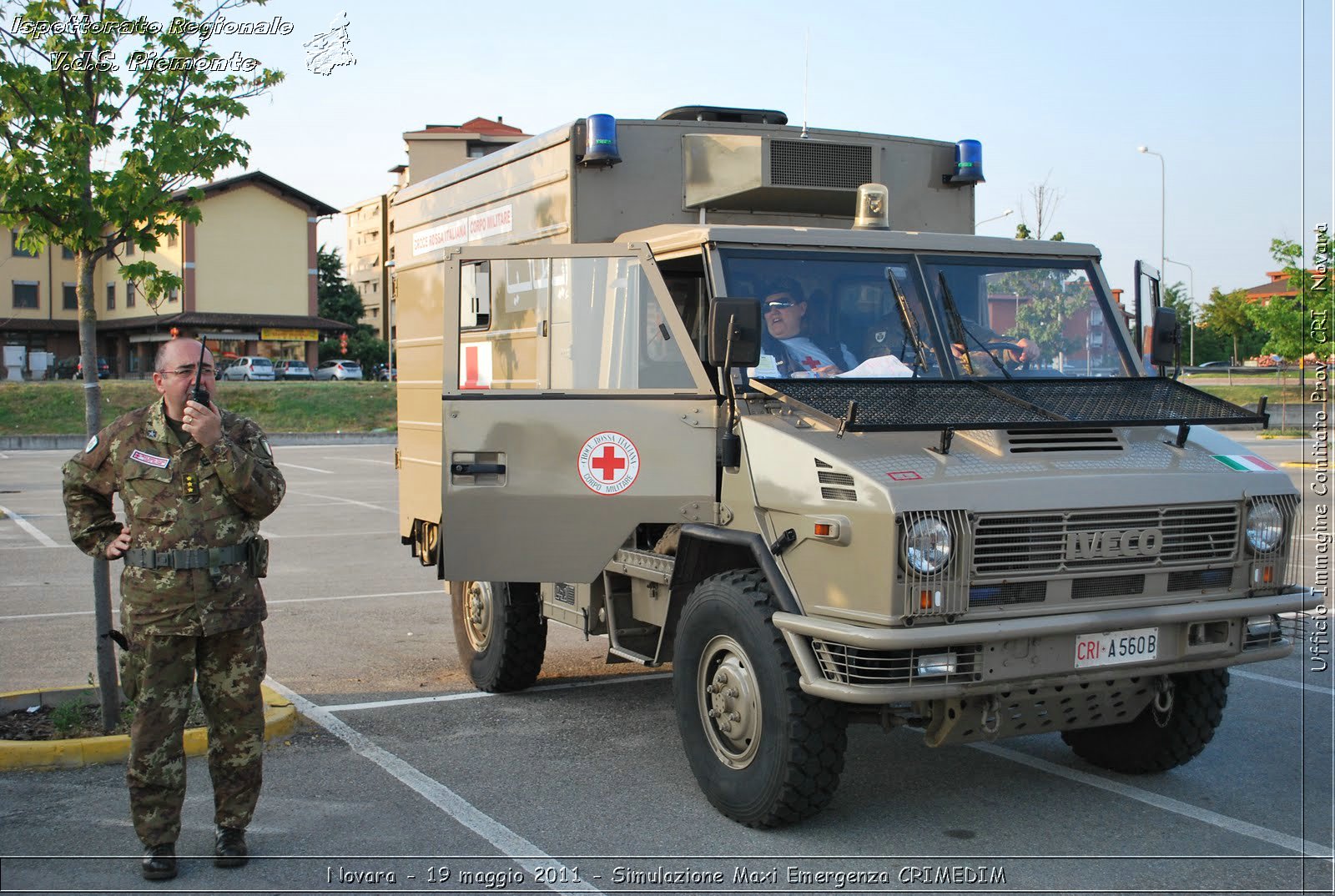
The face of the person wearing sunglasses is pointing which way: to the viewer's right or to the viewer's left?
to the viewer's left

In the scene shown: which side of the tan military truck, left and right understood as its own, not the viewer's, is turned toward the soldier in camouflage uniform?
right

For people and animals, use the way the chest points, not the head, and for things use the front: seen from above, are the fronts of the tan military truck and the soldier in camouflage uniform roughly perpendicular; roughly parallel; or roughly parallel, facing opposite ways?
roughly parallel

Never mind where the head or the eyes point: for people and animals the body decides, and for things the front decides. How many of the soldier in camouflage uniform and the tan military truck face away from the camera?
0

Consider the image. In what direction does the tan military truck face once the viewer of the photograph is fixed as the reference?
facing the viewer and to the right of the viewer

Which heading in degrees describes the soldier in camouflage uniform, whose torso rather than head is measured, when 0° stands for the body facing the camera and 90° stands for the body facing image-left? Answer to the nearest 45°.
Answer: approximately 0°

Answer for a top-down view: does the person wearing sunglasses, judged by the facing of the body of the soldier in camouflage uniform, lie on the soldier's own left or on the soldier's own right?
on the soldier's own left

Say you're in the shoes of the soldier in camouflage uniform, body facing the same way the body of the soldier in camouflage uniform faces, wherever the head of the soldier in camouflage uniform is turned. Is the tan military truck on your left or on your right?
on your left
